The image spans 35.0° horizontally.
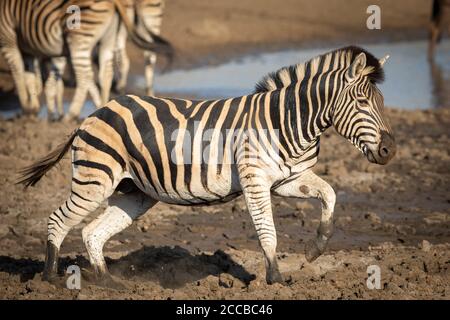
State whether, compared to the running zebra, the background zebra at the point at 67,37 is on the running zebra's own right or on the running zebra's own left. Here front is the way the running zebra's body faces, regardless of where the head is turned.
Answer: on the running zebra's own left

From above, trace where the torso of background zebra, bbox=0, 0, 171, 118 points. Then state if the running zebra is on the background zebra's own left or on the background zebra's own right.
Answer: on the background zebra's own left

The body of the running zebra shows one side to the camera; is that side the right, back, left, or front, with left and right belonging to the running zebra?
right

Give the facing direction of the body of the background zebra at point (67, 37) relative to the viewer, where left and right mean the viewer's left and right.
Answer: facing to the left of the viewer

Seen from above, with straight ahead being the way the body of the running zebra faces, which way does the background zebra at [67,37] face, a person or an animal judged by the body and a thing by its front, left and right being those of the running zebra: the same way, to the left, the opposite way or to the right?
the opposite way
